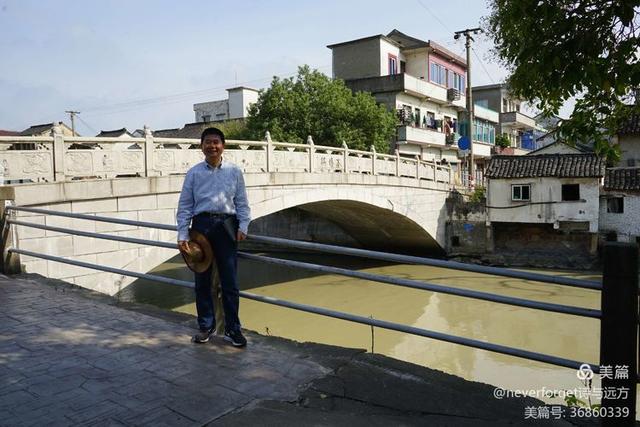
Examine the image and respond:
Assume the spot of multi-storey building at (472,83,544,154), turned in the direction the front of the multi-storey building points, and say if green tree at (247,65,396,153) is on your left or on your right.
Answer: on your right

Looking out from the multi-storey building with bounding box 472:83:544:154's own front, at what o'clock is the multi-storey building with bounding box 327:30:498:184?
the multi-storey building with bounding box 327:30:498:184 is roughly at 2 o'clock from the multi-storey building with bounding box 472:83:544:154.

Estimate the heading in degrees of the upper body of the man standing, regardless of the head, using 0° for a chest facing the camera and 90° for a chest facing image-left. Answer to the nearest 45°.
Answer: approximately 0°

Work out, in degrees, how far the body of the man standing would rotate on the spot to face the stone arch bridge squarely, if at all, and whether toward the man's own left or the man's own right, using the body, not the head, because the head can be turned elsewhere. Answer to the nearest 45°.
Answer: approximately 180°

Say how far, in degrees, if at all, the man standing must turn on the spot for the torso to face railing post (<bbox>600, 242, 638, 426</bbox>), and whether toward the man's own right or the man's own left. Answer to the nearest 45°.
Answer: approximately 45° to the man's own left

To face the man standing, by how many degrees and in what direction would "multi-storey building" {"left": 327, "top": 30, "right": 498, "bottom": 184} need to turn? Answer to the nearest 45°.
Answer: approximately 45° to its right

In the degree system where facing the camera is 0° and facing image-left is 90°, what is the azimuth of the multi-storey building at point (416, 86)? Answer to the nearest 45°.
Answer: approximately 315°

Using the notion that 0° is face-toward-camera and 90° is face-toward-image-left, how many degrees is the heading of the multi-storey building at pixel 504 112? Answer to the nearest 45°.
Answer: approximately 315°
